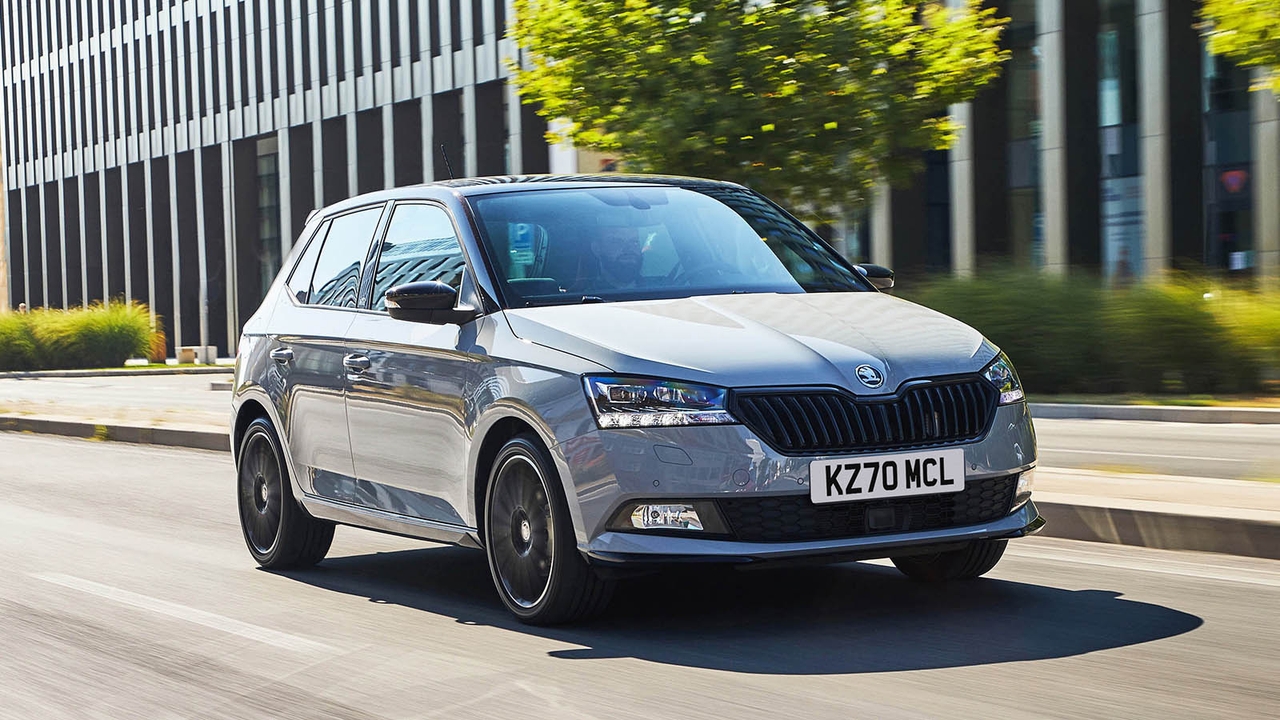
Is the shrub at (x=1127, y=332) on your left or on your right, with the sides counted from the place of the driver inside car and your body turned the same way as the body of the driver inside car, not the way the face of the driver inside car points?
on your left

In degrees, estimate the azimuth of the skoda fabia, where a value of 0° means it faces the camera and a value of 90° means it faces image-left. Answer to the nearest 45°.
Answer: approximately 315°

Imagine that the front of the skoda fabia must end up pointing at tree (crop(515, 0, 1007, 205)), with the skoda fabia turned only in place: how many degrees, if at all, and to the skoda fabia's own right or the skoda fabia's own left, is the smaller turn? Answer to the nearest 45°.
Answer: approximately 135° to the skoda fabia's own left

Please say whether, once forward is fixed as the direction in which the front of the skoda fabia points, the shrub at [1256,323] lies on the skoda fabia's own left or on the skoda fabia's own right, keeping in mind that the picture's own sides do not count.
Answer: on the skoda fabia's own left

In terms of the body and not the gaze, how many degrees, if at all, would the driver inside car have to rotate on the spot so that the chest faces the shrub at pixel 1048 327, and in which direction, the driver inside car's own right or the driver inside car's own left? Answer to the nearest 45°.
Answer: approximately 135° to the driver inside car's own left

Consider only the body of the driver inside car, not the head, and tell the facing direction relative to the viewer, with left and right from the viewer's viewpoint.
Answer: facing the viewer and to the right of the viewer

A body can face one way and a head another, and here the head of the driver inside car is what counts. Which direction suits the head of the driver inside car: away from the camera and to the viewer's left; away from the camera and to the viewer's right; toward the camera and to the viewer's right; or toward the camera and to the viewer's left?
toward the camera and to the viewer's right
